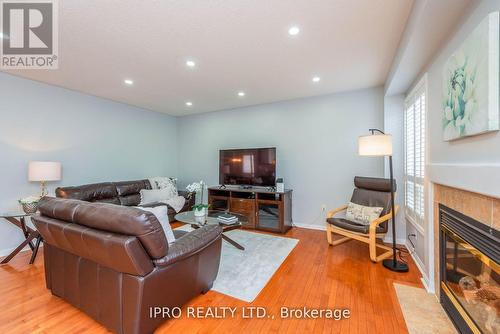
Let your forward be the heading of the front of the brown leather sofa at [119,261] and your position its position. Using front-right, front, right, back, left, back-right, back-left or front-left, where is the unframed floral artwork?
right

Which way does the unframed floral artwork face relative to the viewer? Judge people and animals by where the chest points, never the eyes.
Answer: to the viewer's left

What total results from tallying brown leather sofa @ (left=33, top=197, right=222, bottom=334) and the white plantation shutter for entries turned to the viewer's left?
1

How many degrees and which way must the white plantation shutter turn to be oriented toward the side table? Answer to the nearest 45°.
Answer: approximately 45° to its left

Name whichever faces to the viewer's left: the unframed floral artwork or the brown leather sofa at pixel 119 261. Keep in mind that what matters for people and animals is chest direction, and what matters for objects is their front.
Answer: the unframed floral artwork

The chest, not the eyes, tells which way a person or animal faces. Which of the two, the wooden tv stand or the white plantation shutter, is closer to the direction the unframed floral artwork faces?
the wooden tv stand

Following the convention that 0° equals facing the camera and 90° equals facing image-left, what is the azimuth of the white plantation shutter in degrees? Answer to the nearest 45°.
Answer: approximately 90°

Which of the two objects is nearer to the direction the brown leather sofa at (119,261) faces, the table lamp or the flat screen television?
the flat screen television

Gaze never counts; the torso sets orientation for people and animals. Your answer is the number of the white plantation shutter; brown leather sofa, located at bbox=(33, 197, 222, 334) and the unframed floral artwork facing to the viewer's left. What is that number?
2

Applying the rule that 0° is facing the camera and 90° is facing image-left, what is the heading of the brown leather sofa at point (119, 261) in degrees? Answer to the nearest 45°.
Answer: approximately 225°

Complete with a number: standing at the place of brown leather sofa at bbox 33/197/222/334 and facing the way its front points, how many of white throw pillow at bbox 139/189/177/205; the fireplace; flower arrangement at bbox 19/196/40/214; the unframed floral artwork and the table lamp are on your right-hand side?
2
